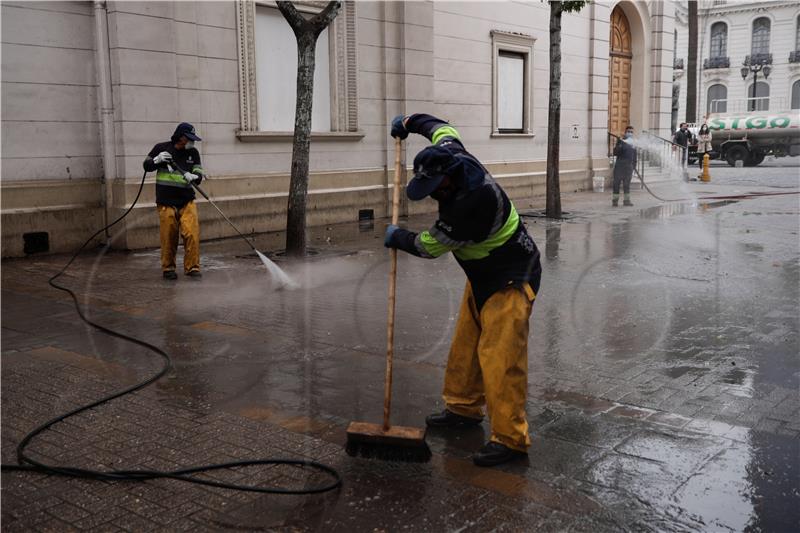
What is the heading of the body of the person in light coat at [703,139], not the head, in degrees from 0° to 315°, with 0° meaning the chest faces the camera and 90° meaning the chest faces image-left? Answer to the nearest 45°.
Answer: approximately 0°

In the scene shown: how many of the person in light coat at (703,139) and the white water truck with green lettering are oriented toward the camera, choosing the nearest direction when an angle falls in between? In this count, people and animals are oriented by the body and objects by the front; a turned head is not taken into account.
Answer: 1

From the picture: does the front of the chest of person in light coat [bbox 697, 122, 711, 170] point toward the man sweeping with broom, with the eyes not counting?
yes

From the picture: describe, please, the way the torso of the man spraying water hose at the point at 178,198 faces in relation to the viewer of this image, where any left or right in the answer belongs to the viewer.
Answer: facing the viewer and to the right of the viewer

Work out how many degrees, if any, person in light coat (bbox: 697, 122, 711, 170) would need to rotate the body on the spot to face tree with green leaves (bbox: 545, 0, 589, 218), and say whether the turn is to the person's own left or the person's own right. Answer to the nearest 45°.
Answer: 0° — they already face it

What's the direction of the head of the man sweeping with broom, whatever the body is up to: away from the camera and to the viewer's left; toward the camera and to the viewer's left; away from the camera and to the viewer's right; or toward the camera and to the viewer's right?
toward the camera and to the viewer's left
